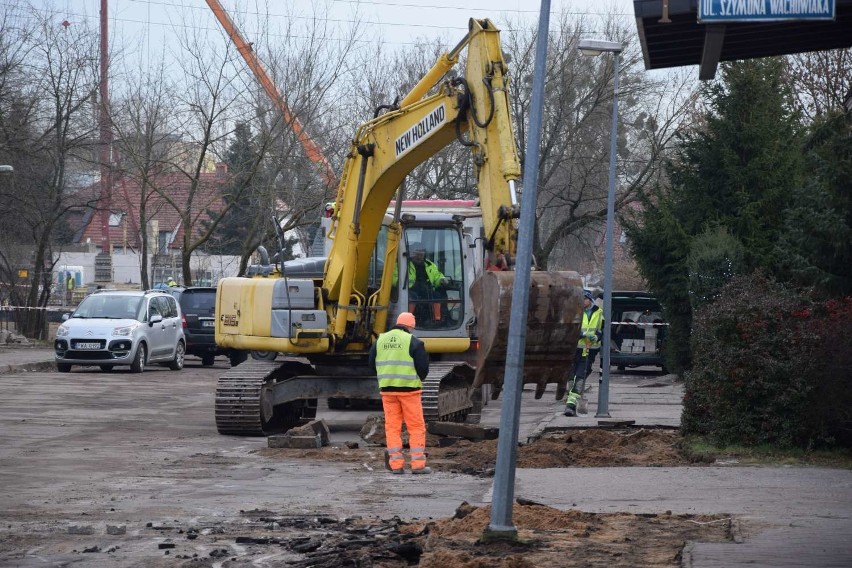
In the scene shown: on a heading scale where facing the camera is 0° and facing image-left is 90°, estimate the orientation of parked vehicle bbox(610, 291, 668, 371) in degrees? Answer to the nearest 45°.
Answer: approximately 180°

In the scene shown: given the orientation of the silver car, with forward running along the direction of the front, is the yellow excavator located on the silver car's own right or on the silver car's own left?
on the silver car's own left

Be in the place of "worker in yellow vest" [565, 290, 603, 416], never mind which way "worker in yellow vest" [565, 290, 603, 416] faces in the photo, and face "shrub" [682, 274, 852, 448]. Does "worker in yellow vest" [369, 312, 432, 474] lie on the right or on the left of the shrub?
right

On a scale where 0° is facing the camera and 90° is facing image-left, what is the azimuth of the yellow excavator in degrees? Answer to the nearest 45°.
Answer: approximately 315°

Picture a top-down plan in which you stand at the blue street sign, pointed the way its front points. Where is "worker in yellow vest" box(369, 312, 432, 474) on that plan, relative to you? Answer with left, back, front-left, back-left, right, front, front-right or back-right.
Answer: back-right

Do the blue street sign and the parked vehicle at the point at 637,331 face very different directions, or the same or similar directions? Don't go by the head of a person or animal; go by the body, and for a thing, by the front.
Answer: very different directions

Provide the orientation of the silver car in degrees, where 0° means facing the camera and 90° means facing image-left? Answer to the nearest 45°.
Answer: approximately 45°

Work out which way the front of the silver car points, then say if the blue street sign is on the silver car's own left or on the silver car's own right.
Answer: on the silver car's own left

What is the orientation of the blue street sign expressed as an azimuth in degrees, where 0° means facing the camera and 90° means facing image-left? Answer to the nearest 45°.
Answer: approximately 0°

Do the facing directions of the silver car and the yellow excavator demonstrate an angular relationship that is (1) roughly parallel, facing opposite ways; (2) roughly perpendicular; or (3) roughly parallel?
roughly perpendicular

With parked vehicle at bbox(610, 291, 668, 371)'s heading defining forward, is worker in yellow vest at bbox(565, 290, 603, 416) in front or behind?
behind

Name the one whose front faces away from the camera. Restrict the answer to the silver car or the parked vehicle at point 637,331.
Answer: the parked vehicle
